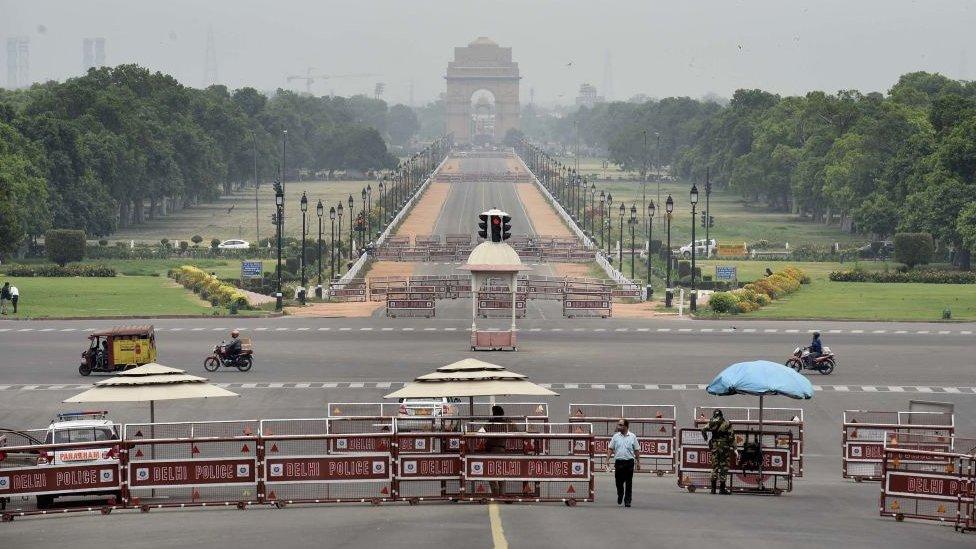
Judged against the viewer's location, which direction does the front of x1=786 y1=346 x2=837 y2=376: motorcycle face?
facing to the left of the viewer

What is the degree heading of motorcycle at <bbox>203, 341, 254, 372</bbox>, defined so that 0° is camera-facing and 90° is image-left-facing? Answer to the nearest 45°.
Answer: approximately 90°

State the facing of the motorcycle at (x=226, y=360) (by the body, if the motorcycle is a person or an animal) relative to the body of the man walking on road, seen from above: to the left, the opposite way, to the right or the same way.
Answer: to the right

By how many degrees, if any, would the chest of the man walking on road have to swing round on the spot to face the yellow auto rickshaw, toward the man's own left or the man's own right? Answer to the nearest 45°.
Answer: approximately 135° to the man's own right

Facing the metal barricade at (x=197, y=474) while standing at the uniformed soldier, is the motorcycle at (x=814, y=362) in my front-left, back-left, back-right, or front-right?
back-right

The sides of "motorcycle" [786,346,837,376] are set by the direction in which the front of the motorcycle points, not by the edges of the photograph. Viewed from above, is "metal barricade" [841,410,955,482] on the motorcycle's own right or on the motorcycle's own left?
on the motorcycle's own left

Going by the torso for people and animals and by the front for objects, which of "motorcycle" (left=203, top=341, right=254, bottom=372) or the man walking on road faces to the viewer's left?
the motorcycle

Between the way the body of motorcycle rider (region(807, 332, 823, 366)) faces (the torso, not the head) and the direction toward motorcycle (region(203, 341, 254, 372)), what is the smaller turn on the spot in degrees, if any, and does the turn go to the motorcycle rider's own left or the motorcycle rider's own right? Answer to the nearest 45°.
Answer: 0° — they already face it
